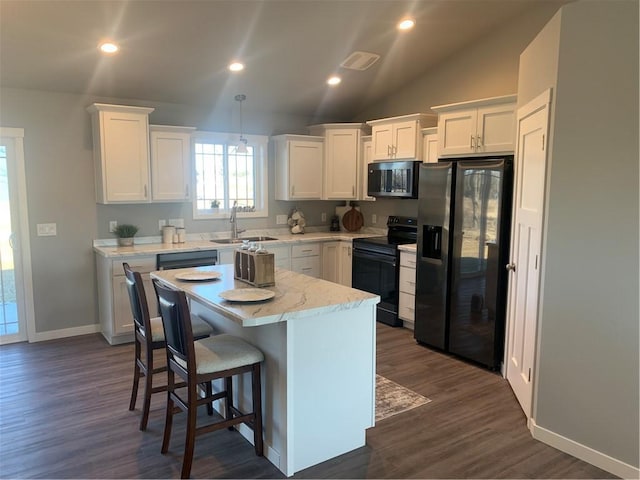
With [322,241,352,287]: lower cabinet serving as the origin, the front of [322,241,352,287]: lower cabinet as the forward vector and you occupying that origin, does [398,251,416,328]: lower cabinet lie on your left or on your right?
on your left

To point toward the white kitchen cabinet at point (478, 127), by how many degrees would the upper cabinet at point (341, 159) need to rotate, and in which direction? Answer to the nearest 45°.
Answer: approximately 45° to its left

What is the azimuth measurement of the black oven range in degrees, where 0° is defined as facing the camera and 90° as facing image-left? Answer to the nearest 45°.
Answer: approximately 45°

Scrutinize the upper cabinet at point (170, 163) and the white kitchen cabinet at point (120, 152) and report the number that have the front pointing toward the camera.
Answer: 2

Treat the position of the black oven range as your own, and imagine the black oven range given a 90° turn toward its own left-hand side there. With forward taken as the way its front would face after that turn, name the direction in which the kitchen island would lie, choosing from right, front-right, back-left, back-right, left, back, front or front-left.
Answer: front-right

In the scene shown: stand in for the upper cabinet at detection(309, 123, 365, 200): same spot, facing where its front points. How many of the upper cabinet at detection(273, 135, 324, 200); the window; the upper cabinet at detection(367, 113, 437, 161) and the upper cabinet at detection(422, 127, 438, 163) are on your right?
2

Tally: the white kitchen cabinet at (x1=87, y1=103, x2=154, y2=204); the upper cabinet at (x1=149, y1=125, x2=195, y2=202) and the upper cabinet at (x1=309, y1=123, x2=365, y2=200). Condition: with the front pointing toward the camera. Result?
3

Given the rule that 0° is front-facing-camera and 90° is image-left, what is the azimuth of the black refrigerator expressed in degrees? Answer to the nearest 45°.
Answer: approximately 45°
